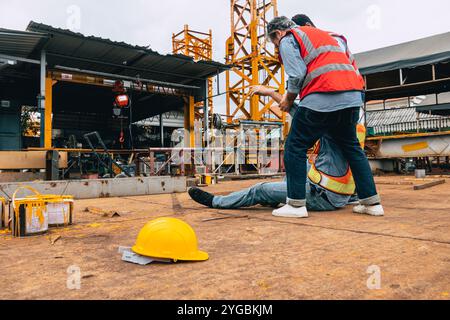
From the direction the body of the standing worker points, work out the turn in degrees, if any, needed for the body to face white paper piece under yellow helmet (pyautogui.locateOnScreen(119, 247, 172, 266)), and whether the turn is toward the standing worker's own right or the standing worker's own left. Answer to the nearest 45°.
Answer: approximately 90° to the standing worker's own left

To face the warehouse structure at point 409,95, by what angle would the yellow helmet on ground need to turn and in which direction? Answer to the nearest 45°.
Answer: approximately 45° to its left

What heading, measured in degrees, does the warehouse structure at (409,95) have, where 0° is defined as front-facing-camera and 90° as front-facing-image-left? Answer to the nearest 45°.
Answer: approximately 45°

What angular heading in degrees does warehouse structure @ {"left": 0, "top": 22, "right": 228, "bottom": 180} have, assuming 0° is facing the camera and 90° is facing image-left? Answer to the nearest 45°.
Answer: approximately 315°

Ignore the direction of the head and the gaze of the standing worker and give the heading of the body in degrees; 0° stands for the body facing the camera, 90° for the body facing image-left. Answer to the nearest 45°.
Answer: approximately 135°

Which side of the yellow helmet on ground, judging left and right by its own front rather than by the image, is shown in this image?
right

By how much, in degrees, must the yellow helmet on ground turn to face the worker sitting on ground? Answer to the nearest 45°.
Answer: approximately 45° to its left

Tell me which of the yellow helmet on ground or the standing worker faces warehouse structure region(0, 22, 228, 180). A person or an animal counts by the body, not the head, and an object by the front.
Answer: the standing worker
